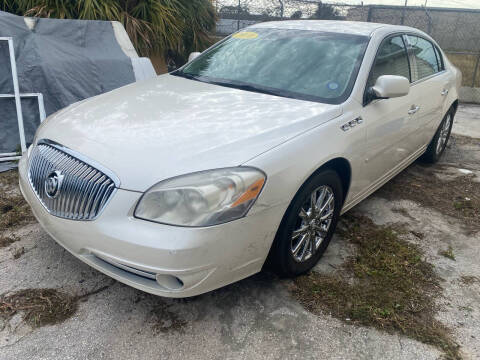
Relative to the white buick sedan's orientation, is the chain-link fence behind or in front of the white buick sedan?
behind

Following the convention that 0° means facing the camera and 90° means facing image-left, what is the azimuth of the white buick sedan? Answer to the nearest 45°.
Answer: approximately 45°

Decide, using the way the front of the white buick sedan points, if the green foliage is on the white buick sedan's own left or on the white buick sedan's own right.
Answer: on the white buick sedan's own right
